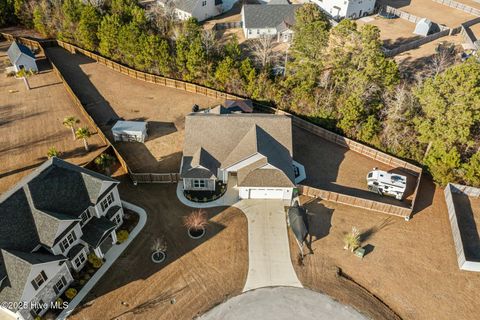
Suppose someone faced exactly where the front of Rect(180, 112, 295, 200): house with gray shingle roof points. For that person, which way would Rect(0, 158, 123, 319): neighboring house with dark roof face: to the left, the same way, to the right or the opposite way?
to the left

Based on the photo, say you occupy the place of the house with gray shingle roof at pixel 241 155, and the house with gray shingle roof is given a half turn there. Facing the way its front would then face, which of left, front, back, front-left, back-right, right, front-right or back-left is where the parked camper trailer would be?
right

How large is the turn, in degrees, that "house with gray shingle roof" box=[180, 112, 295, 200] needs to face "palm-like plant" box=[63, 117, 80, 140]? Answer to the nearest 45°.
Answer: approximately 90° to its right

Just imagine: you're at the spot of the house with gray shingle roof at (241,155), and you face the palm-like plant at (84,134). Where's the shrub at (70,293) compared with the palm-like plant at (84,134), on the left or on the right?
left

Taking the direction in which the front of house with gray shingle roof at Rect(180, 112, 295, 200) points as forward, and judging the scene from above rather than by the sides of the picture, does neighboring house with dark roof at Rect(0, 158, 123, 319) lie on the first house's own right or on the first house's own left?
on the first house's own right

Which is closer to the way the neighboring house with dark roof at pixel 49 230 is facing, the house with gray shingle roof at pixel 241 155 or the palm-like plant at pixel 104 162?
the house with gray shingle roof

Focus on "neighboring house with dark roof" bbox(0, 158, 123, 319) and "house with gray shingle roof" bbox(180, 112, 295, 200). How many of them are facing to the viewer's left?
0

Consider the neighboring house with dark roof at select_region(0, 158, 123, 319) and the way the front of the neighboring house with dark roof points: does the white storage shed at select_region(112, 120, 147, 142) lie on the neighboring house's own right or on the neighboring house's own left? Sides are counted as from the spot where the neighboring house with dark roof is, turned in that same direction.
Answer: on the neighboring house's own left

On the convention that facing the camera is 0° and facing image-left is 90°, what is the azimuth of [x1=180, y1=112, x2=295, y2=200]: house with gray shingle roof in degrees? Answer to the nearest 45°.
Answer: approximately 0°

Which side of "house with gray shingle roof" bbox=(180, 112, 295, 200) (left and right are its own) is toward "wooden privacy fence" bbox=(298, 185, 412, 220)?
left

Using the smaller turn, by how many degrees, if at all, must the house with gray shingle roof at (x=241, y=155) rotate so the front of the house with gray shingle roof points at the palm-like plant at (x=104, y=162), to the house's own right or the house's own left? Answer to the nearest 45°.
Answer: approximately 90° to the house's own right

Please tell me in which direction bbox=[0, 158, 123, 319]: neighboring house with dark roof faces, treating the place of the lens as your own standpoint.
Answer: facing the viewer and to the right of the viewer

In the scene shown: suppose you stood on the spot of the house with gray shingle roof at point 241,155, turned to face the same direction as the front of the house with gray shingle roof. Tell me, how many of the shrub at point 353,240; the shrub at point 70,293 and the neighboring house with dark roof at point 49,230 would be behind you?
0

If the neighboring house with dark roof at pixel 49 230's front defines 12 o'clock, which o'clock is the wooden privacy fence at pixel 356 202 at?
The wooden privacy fence is roughly at 11 o'clock from the neighboring house with dark roof.

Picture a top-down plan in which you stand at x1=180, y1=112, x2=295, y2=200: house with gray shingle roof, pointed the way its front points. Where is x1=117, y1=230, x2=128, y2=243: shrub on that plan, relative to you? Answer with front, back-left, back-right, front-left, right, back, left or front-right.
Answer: front-right
